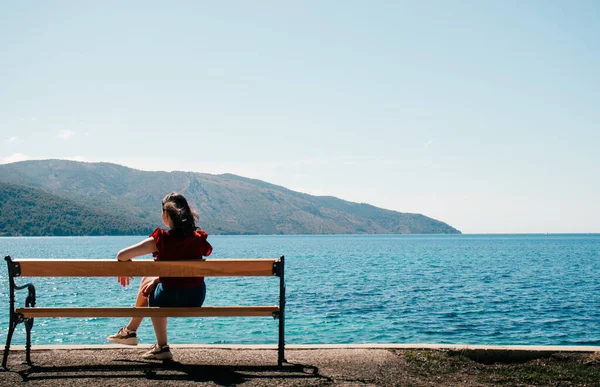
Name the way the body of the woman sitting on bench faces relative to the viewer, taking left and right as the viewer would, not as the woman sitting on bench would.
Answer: facing away from the viewer and to the left of the viewer

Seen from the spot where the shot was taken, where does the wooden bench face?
facing away from the viewer
